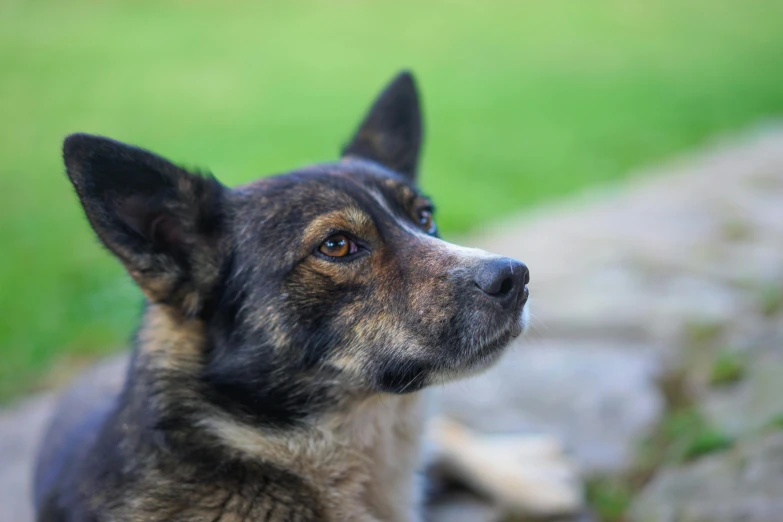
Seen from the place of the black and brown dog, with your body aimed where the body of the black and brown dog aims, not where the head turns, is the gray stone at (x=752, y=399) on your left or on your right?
on your left

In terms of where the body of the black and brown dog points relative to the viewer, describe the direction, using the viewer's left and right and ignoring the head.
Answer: facing the viewer and to the right of the viewer

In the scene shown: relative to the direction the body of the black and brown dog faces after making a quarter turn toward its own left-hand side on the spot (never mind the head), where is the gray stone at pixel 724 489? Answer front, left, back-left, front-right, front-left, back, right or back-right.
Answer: front-right

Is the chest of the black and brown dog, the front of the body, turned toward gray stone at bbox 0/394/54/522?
no
